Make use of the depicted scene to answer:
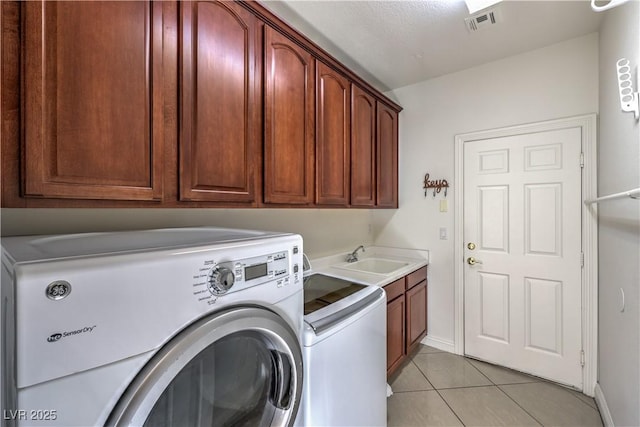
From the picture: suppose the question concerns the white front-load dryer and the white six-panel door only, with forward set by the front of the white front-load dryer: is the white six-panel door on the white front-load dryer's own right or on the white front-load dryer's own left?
on the white front-load dryer's own left

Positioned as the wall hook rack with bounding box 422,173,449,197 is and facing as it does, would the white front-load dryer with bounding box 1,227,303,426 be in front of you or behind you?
in front

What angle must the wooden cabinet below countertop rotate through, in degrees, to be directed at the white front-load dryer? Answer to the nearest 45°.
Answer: approximately 45° to its right

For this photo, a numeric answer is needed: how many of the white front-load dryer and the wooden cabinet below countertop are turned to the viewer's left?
0

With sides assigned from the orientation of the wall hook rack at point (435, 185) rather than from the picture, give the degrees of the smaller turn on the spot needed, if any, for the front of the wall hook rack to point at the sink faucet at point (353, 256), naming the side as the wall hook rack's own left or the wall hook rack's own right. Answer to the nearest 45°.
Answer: approximately 45° to the wall hook rack's own right

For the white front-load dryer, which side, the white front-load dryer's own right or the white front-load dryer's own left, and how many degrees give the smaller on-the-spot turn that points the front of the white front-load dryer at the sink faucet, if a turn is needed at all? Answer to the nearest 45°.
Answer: approximately 90° to the white front-load dryer's own left

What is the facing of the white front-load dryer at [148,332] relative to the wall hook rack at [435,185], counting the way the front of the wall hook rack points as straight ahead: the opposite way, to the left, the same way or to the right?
to the left

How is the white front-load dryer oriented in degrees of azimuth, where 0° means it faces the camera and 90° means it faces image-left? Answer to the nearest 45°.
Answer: approximately 315°
